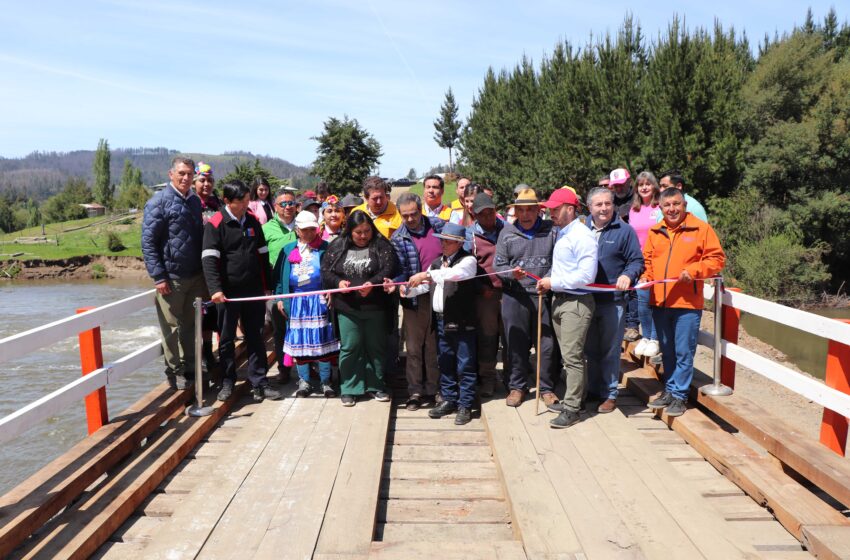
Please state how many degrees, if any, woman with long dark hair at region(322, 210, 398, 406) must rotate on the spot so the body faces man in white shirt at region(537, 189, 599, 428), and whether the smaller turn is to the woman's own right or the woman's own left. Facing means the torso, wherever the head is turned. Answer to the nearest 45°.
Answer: approximately 45° to the woman's own left

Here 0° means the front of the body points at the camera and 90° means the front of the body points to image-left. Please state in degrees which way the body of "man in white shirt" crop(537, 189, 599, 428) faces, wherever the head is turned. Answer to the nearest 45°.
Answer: approximately 90°

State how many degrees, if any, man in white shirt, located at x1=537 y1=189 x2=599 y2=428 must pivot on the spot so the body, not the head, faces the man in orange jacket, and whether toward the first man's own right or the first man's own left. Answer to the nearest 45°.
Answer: approximately 180°

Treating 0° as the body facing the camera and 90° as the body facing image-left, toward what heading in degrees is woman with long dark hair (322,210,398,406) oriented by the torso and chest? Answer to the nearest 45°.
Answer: approximately 0°

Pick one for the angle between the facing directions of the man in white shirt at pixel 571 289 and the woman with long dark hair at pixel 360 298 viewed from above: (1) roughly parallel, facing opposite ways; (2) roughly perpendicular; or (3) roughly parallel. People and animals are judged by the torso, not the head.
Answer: roughly perpendicular

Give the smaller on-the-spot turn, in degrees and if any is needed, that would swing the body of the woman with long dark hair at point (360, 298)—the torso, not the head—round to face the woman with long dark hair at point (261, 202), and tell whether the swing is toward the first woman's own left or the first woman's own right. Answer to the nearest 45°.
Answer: approximately 135° to the first woman's own right
